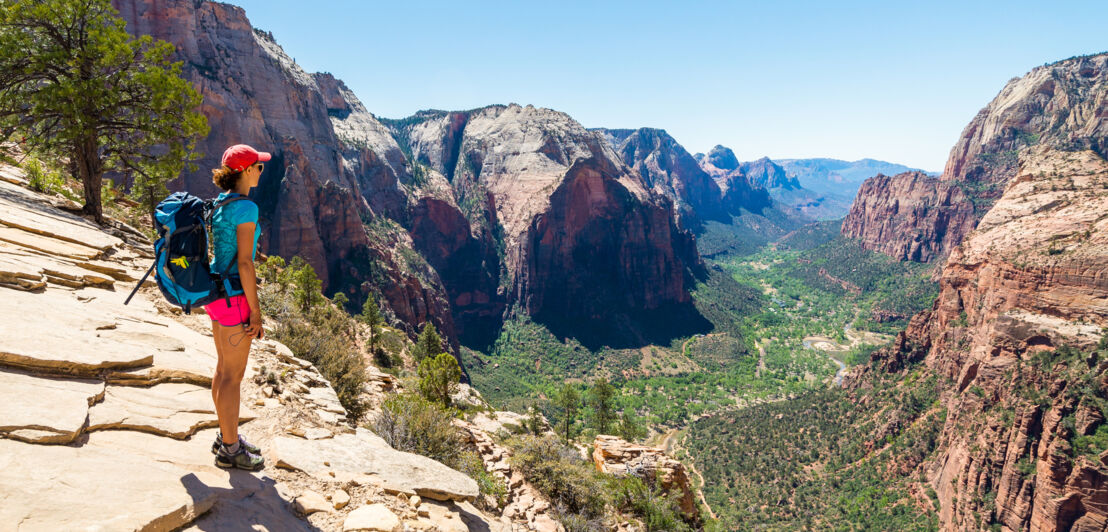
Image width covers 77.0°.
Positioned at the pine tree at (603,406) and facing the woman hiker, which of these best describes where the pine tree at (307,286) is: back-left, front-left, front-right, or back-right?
front-right

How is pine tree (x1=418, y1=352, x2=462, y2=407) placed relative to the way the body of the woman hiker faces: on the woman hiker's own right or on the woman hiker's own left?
on the woman hiker's own left

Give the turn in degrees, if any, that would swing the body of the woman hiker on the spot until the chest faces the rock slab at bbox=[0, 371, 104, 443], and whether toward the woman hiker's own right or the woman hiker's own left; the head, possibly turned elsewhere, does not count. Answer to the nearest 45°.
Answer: approximately 180°

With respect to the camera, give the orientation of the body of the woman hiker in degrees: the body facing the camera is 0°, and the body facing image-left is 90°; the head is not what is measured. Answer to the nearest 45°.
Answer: approximately 270°

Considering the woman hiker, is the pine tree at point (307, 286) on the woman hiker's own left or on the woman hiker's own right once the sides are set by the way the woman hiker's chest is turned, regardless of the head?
on the woman hiker's own left

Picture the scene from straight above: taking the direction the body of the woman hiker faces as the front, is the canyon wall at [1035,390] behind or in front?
in front

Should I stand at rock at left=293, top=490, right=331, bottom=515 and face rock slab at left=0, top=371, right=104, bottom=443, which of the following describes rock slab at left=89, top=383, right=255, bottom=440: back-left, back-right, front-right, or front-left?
front-right
